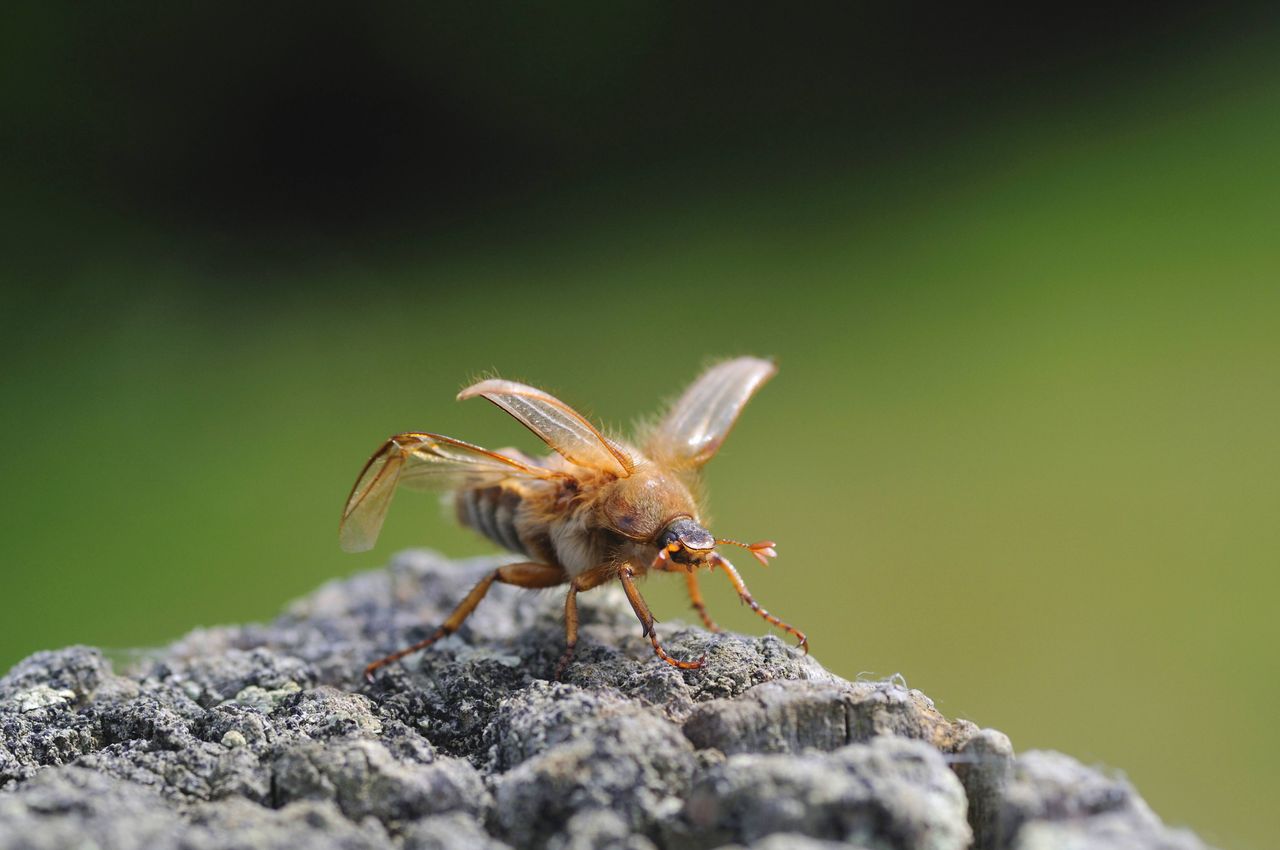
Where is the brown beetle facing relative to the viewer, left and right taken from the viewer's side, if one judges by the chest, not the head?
facing the viewer and to the right of the viewer
